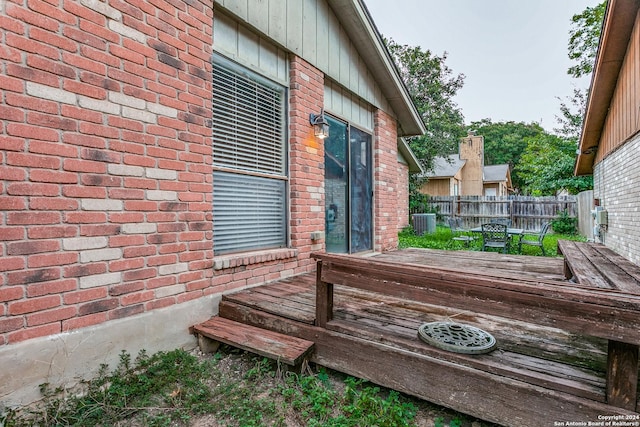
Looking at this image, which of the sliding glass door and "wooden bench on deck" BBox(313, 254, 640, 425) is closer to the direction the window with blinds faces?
the wooden bench on deck

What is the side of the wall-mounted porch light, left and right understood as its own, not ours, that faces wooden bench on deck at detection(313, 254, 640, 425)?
front

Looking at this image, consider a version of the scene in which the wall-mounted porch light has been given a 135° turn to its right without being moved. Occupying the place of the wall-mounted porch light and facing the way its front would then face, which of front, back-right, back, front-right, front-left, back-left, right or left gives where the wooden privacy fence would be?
back-right

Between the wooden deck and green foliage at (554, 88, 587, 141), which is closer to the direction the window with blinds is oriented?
the wooden deck

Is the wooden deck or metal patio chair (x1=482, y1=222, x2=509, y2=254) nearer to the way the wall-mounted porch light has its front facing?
the wooden deck

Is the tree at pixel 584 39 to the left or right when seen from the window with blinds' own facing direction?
on its left

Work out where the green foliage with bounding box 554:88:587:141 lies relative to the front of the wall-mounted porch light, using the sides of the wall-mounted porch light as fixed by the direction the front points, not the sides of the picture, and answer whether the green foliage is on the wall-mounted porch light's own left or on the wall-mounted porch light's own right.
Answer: on the wall-mounted porch light's own left

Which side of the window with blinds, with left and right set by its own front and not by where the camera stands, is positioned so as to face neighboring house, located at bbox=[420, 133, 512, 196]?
left

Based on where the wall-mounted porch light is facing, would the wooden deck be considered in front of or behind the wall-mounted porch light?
in front

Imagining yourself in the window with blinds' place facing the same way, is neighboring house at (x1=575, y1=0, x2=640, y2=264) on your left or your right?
on your left

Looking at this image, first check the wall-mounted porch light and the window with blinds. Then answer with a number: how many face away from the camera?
0

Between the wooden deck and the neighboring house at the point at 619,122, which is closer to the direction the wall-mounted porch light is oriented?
the wooden deck

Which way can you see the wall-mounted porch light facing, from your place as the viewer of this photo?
facing the viewer and to the right of the viewer

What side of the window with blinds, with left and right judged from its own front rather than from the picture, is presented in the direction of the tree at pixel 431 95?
left
